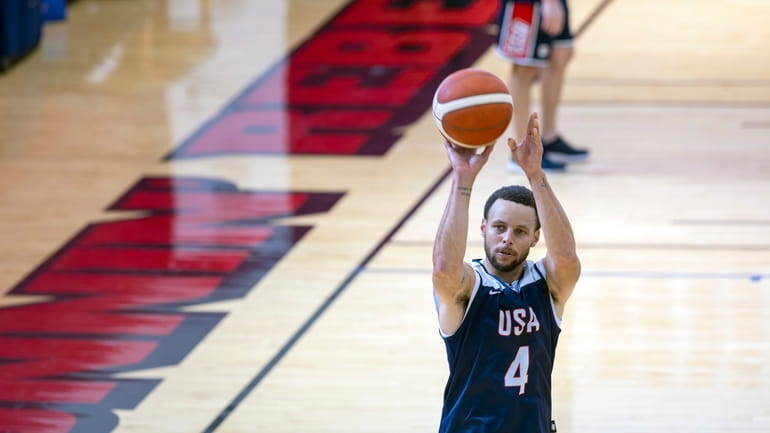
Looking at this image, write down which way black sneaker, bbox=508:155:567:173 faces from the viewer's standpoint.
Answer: facing to the right of the viewer

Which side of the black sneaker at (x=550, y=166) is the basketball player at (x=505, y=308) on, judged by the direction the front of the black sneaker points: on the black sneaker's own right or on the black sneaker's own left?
on the black sneaker's own right

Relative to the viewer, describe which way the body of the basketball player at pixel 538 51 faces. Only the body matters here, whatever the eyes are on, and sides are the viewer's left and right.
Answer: facing the viewer and to the right of the viewer

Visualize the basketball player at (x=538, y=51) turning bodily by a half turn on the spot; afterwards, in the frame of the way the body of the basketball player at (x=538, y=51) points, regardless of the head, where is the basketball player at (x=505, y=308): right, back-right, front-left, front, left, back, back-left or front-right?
back-left

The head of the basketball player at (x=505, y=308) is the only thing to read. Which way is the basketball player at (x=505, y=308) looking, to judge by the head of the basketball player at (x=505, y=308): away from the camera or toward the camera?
toward the camera
